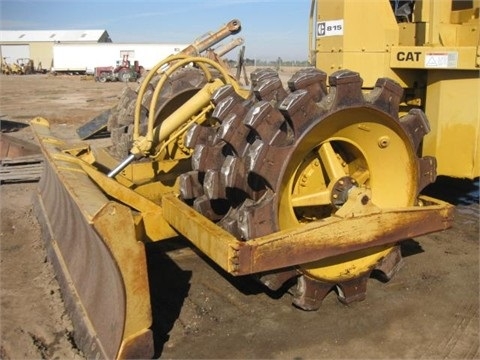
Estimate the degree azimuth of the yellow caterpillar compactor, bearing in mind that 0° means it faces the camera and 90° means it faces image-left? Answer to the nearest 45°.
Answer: approximately 45°
